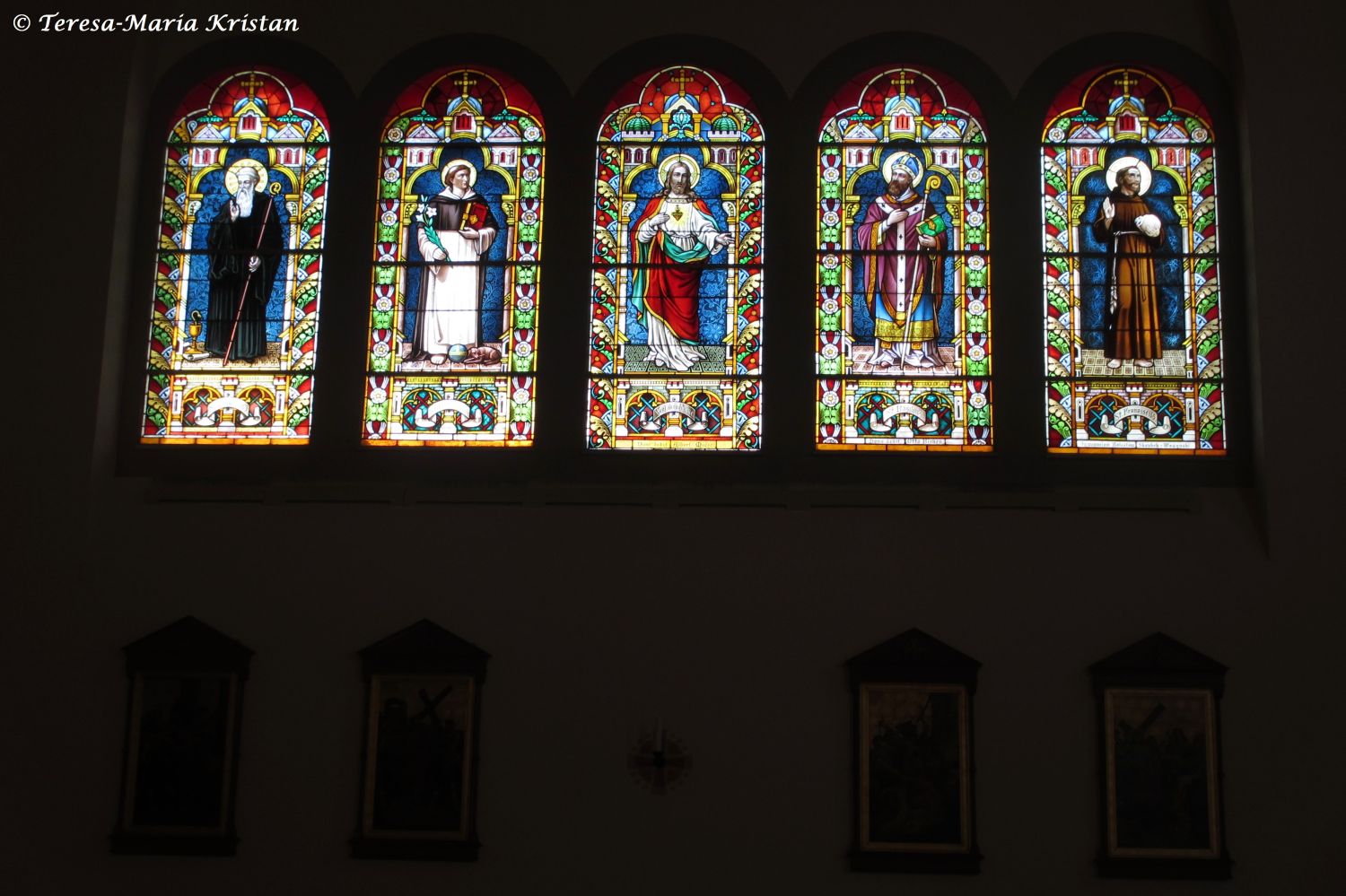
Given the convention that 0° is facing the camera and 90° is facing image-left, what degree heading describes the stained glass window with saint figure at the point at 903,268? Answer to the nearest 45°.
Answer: approximately 0°

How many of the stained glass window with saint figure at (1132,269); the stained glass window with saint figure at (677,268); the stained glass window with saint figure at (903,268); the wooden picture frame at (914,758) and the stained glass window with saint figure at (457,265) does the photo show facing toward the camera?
5

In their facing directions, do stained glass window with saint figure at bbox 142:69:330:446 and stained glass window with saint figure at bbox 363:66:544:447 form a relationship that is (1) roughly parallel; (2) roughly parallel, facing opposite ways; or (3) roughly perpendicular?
roughly parallel

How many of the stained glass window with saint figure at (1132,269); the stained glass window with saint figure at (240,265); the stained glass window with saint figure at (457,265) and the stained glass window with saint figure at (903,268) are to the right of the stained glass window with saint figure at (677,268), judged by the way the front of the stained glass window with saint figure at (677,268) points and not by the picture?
2

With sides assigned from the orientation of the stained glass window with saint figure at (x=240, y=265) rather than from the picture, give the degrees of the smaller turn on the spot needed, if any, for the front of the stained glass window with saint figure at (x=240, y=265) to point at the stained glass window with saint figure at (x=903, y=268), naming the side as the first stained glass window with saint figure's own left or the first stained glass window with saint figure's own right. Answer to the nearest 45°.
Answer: approximately 90° to the first stained glass window with saint figure's own left

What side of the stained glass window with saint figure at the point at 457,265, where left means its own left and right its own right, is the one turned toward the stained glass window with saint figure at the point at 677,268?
left

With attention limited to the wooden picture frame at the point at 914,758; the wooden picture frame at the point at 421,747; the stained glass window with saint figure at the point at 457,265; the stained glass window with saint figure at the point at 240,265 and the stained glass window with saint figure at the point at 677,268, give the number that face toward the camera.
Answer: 5

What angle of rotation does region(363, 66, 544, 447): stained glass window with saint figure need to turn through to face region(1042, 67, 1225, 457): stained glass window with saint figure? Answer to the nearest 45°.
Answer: approximately 90° to its left

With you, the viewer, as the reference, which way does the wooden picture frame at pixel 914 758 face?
facing the viewer

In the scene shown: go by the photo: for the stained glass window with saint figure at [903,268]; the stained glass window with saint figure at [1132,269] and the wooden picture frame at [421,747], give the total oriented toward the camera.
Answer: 3

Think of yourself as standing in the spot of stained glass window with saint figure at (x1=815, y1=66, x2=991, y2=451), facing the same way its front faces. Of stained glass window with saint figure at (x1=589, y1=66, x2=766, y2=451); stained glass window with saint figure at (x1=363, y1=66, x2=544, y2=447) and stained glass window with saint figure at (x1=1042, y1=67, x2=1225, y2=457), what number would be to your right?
2

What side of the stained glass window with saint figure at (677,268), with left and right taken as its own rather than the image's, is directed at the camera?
front

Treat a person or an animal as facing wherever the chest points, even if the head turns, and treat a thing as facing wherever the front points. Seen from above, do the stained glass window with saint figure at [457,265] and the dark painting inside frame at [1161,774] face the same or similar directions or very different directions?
same or similar directions
